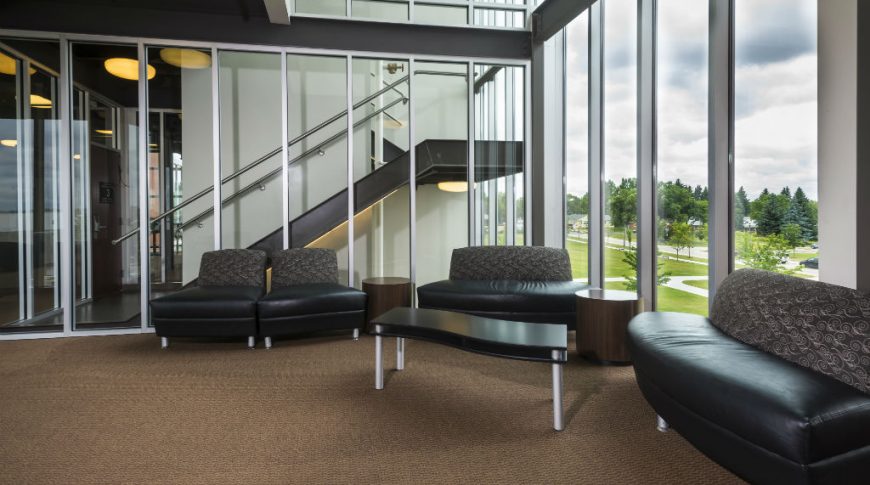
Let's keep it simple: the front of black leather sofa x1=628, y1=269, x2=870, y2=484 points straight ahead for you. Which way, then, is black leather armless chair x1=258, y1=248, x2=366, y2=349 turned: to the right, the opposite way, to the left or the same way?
to the left

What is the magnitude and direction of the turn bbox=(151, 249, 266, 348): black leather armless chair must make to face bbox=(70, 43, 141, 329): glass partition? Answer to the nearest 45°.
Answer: approximately 135° to its right

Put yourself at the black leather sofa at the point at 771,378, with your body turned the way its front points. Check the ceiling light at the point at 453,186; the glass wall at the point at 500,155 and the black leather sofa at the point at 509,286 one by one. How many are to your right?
3

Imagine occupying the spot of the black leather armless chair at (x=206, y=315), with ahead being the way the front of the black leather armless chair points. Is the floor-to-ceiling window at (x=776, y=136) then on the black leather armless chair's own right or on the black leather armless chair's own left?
on the black leather armless chair's own left

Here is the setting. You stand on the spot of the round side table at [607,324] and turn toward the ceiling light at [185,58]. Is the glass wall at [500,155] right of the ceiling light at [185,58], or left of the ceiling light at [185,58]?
right

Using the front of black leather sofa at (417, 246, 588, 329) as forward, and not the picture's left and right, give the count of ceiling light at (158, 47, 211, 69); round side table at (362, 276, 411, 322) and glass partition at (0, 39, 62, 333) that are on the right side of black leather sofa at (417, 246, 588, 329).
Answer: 3

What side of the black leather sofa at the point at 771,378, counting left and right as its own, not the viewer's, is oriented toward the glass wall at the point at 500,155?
right

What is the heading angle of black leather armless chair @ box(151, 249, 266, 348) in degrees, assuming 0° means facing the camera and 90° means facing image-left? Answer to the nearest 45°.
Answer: approximately 0°

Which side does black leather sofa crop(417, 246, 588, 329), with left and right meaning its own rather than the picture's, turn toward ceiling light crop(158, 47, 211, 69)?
right

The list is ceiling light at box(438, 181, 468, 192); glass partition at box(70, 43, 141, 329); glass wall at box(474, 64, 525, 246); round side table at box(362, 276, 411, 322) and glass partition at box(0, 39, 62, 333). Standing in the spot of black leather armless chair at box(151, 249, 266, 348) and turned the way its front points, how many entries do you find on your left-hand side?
3

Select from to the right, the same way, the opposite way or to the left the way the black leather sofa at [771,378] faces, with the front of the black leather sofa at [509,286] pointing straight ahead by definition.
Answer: to the right
